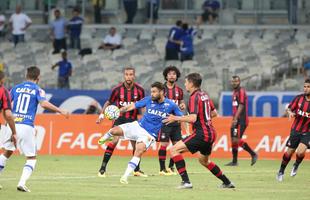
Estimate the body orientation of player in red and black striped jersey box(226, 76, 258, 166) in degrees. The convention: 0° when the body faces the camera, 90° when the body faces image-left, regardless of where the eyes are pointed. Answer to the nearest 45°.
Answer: approximately 45°

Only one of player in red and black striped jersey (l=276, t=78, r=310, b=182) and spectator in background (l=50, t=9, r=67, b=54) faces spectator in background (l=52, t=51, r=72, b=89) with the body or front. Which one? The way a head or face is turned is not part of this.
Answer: spectator in background (l=50, t=9, r=67, b=54)

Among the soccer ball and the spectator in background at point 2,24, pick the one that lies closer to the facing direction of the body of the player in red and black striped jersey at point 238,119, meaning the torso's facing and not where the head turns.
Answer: the soccer ball
